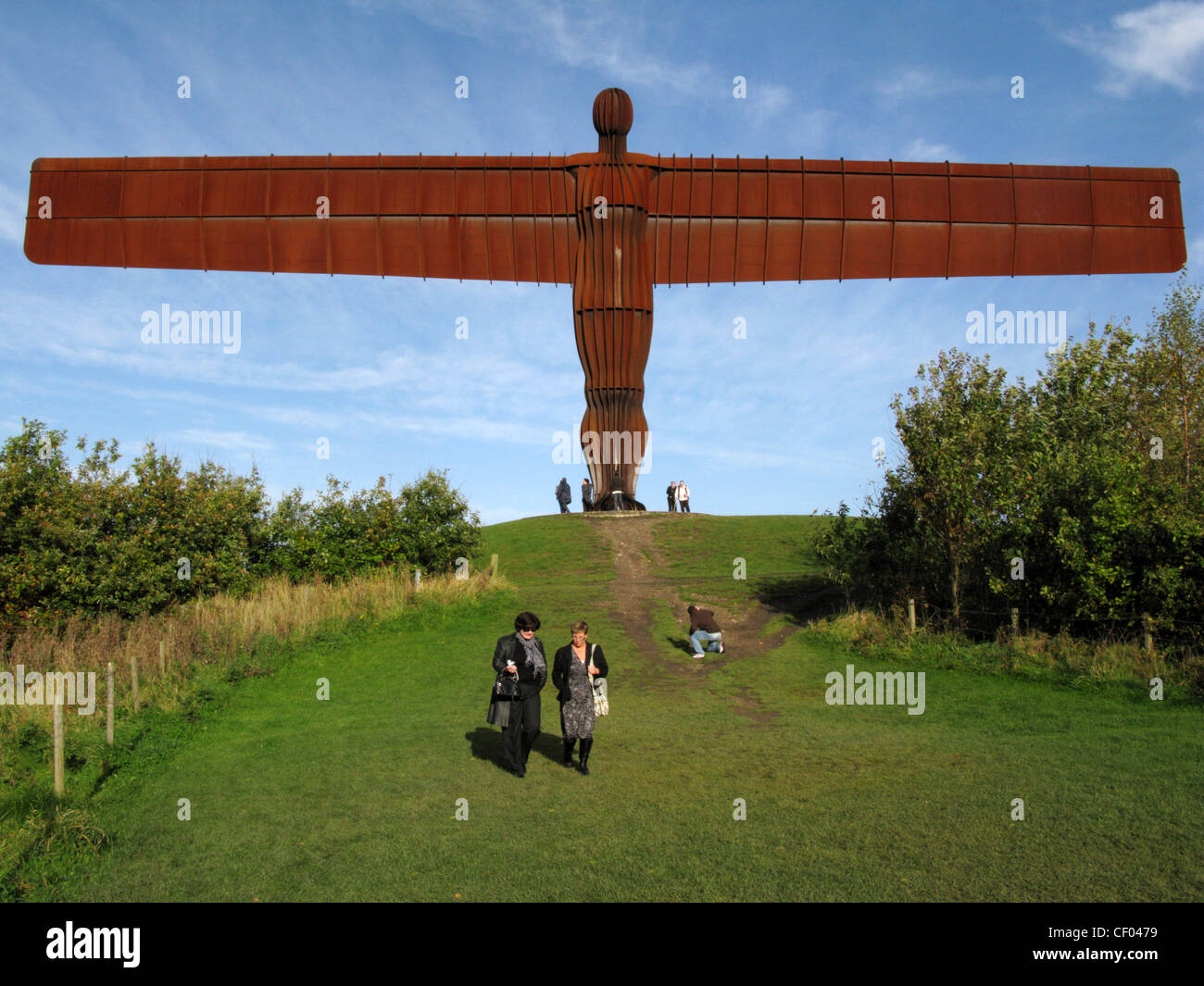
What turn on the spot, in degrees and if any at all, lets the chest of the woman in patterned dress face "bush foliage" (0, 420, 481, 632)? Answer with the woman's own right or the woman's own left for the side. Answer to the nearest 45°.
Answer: approximately 135° to the woman's own right

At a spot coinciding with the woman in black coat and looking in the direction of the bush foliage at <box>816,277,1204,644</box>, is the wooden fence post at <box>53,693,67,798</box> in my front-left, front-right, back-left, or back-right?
back-left

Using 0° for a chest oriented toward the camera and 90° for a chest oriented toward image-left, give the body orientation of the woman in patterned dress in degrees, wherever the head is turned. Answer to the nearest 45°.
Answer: approximately 0°

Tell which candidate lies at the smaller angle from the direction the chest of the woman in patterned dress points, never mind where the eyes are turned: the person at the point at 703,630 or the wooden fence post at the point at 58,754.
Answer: the wooden fence post

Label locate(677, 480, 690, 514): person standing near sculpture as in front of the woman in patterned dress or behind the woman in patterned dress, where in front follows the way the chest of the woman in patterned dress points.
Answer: behind

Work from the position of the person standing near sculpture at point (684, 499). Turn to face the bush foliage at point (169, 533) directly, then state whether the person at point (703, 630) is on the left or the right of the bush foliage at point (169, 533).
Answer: left

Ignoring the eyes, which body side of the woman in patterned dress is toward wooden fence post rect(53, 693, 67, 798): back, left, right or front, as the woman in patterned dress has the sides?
right
